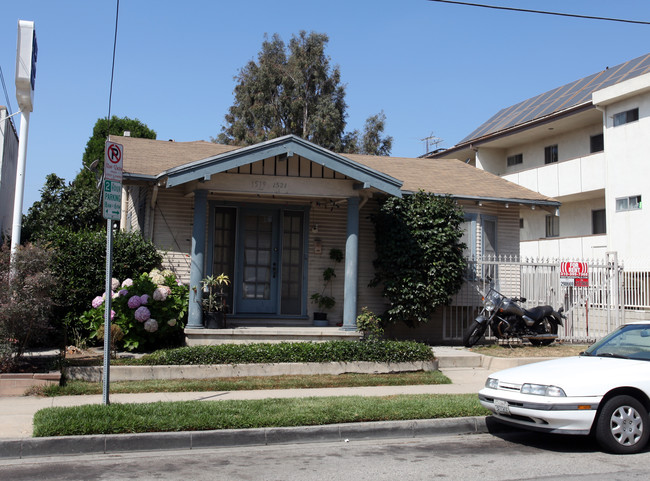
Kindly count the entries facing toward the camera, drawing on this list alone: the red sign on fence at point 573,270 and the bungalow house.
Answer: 2

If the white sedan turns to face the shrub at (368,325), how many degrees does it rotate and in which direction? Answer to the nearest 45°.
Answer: approximately 90° to its right

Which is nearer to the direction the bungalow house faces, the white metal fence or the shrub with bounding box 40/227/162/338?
the shrub

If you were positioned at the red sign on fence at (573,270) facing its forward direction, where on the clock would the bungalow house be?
The bungalow house is roughly at 2 o'clock from the red sign on fence.

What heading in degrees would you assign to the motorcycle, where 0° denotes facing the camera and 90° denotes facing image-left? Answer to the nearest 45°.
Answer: approximately 45°

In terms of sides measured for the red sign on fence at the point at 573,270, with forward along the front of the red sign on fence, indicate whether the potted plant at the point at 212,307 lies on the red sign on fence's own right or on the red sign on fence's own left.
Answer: on the red sign on fence's own right

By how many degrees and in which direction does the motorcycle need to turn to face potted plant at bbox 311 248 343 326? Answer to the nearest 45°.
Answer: approximately 45° to its right

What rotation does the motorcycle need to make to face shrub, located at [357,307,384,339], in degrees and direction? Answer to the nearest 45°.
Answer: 0° — it already faces it

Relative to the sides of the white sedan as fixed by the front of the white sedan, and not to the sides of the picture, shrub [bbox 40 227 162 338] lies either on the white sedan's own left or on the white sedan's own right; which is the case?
on the white sedan's own right

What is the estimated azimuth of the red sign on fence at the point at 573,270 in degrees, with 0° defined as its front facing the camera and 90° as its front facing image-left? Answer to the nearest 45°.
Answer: approximately 0°
